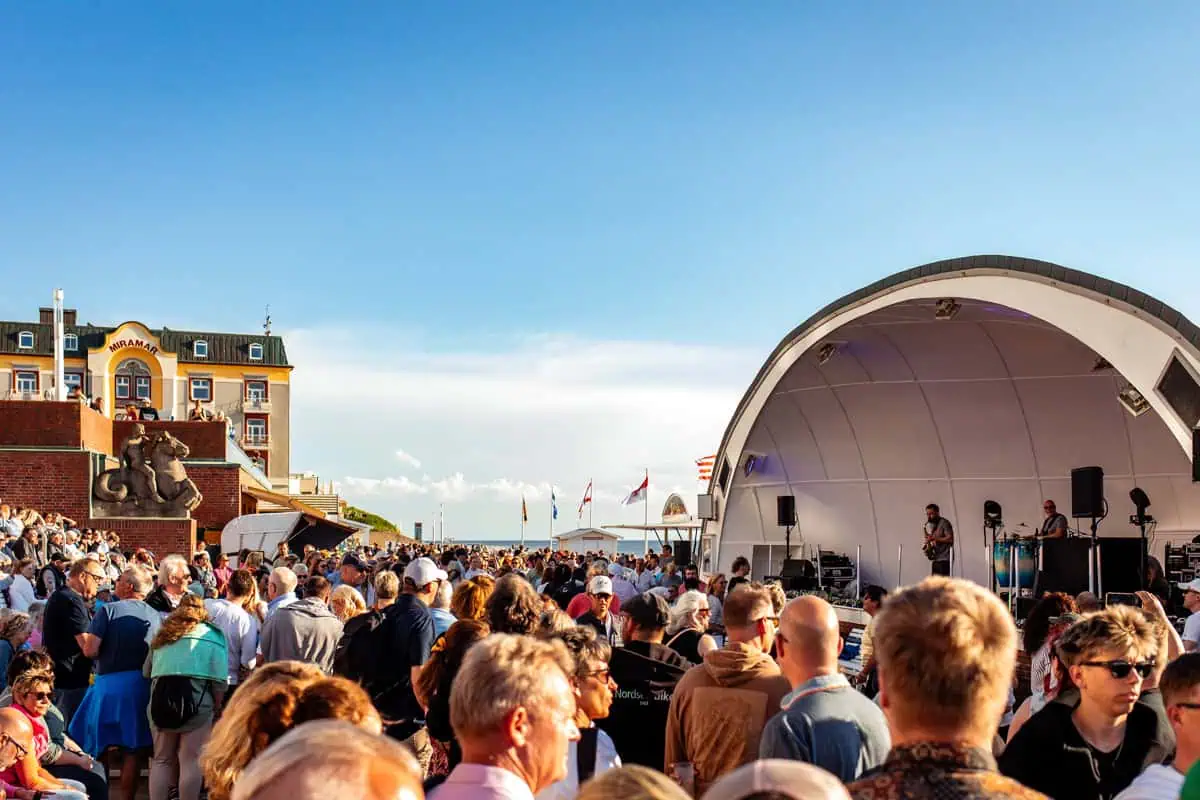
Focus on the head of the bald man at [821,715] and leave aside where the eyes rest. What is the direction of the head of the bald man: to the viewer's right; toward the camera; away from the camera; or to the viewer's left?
away from the camera

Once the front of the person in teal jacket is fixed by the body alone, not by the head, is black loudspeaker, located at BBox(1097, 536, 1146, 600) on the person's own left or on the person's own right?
on the person's own right

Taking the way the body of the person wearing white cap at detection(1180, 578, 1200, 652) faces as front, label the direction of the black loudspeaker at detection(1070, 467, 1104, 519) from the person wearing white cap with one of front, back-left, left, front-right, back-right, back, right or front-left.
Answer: right

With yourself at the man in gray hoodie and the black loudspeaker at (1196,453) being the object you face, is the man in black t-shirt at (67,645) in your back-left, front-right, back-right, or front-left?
back-left

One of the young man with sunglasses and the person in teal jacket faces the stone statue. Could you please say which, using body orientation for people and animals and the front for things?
the person in teal jacket

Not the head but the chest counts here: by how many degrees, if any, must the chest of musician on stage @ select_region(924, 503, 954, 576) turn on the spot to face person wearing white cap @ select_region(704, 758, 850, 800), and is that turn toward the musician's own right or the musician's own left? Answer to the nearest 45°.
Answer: approximately 45° to the musician's own left

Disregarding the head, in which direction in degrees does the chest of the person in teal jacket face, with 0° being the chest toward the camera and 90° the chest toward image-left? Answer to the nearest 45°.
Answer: approximately 180°

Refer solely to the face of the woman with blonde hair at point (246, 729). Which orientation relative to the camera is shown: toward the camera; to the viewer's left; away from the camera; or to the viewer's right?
away from the camera

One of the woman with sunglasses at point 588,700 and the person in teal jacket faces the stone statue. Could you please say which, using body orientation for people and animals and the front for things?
the person in teal jacket

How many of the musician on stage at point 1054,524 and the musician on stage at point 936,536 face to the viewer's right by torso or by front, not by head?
0

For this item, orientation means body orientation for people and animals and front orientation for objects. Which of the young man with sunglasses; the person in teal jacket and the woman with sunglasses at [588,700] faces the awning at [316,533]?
the person in teal jacket

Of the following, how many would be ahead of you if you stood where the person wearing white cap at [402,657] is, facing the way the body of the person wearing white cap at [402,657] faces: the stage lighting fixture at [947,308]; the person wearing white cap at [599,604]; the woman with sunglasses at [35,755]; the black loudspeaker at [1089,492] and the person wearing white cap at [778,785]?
3

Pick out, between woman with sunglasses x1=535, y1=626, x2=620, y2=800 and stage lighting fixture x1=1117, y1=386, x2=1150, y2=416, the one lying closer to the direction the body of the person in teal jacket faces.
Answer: the stage lighting fixture

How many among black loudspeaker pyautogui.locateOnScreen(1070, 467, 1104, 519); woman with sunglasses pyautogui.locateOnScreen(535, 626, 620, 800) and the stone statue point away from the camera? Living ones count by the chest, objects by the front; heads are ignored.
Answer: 0
